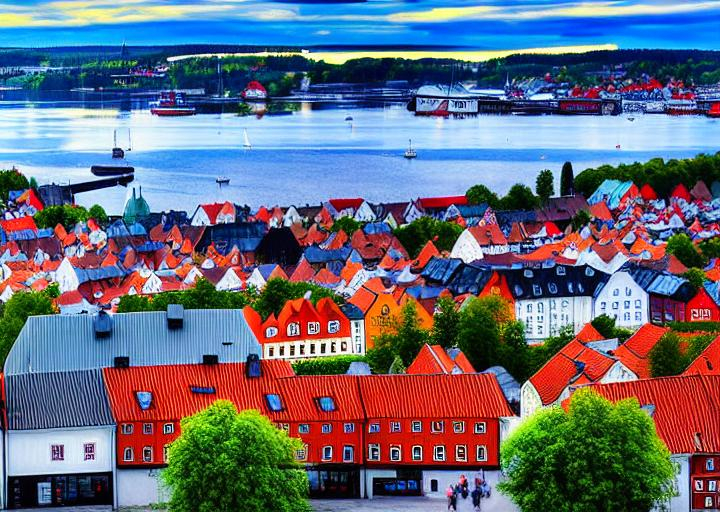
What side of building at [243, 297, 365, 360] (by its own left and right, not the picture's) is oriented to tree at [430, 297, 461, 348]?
left

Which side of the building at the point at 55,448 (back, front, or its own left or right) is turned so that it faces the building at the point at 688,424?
left

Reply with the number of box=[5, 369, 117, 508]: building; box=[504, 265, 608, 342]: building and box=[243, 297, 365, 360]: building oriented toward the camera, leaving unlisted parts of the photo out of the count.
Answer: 3

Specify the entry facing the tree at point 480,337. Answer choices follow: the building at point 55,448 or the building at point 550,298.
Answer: the building at point 550,298

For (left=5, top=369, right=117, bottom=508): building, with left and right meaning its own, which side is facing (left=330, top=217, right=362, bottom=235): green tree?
back

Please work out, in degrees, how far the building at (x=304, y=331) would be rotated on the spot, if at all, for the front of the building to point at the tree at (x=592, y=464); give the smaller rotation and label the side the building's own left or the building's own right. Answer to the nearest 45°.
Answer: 0° — it already faces it

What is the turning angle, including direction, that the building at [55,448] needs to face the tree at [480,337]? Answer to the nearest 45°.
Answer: approximately 135° to its left

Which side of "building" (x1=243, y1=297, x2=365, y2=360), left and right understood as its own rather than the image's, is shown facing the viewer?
front

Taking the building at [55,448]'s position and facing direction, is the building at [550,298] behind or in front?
behind

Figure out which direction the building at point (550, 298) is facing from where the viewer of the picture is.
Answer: facing the viewer

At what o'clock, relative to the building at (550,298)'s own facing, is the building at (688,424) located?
the building at (688,424) is roughly at 12 o'clock from the building at (550,298).

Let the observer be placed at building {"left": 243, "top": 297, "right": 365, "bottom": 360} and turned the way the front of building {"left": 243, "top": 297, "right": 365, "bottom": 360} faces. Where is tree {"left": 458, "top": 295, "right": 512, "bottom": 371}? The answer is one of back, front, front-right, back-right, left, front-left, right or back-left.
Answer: front-left

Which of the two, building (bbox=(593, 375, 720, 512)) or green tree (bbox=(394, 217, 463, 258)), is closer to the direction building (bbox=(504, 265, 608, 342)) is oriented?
the building

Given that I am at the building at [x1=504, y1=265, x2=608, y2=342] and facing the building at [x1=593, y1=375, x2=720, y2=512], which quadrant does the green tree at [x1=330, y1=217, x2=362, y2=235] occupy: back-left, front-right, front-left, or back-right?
back-right

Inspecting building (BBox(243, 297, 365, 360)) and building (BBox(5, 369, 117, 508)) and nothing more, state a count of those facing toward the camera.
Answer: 2

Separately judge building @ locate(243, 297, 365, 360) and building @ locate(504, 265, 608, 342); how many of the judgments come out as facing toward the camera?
2

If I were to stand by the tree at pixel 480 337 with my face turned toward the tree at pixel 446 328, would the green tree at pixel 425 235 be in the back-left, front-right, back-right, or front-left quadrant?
front-right
